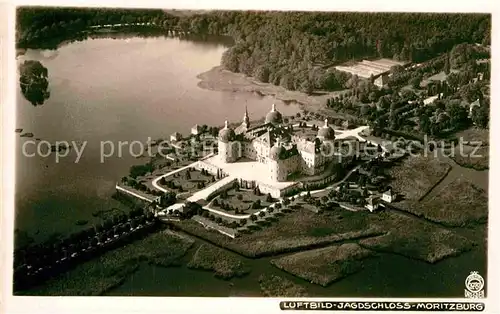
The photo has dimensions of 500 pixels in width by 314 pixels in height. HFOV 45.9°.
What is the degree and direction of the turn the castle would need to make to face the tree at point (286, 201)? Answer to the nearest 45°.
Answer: approximately 45° to its left

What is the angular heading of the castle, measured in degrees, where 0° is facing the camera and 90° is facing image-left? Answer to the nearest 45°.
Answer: approximately 45°

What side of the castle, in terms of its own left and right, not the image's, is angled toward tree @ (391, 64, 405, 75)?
back
